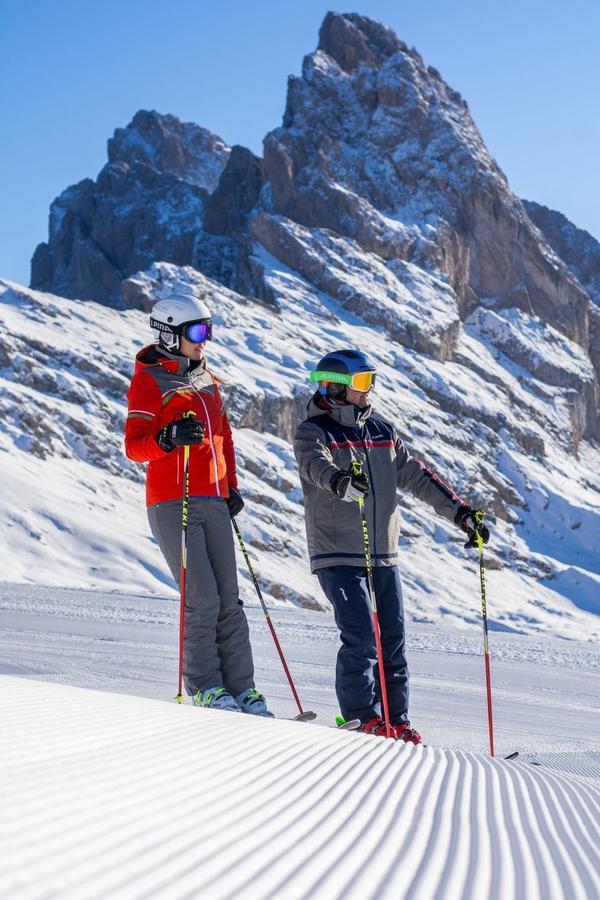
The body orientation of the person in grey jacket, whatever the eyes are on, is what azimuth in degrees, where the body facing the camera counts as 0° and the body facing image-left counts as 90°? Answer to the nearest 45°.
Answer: approximately 315°
